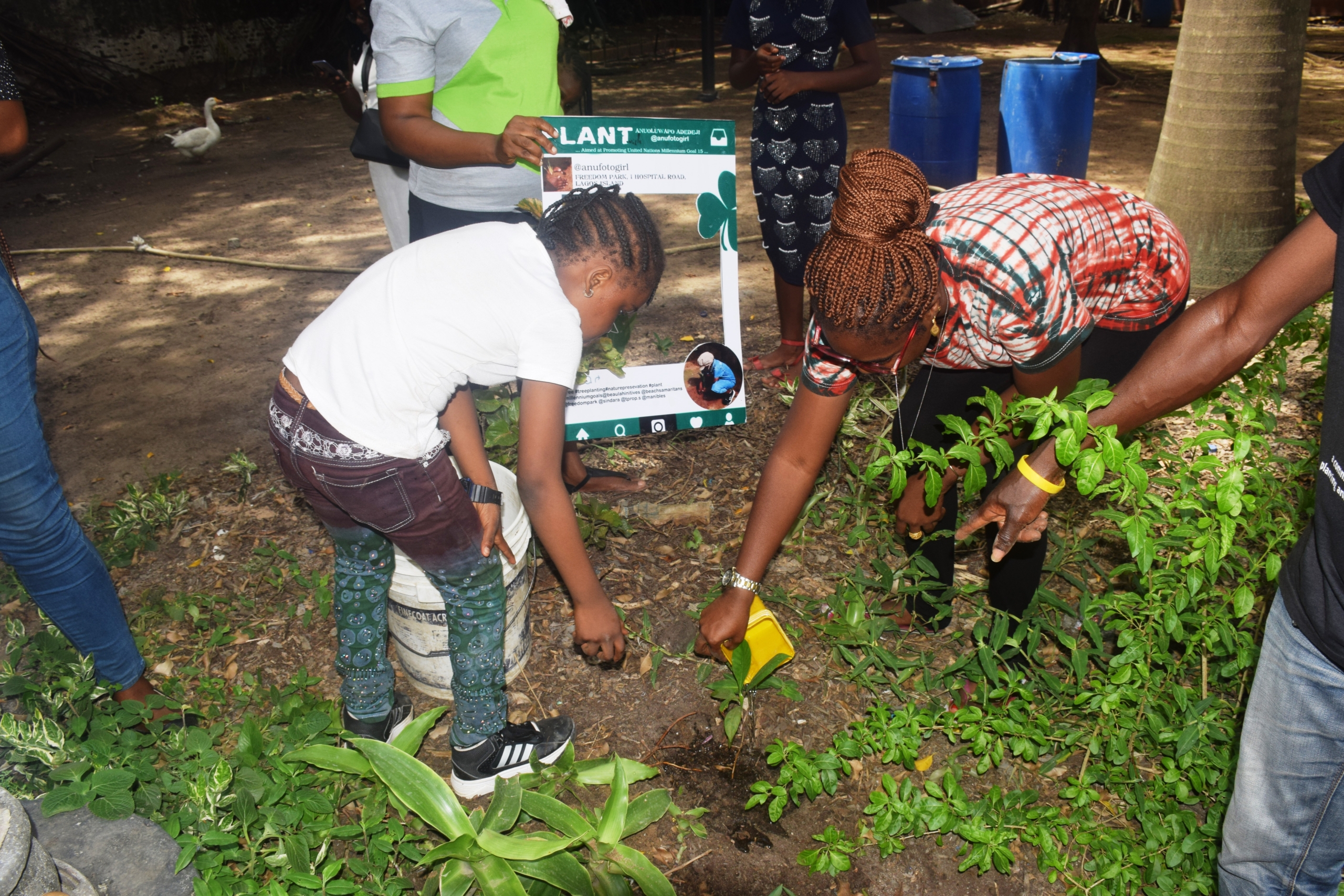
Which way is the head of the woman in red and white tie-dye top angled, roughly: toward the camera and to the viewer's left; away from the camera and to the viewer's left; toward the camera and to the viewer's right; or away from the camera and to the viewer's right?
toward the camera and to the viewer's left

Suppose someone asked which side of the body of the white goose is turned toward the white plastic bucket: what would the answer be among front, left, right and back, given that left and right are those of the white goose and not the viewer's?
right

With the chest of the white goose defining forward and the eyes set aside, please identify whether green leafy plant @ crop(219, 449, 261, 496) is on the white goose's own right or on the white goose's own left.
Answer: on the white goose's own right

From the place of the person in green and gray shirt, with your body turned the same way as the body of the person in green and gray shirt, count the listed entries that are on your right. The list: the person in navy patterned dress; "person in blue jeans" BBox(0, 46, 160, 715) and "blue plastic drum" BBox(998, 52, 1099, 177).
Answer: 1

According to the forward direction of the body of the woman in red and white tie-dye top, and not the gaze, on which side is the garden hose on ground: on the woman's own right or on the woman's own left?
on the woman's own right

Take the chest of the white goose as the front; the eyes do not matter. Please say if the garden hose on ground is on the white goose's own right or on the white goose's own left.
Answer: on the white goose's own right

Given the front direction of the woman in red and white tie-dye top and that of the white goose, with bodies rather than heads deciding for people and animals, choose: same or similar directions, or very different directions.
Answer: very different directions

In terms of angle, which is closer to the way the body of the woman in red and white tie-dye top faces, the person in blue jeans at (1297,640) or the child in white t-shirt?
the child in white t-shirt

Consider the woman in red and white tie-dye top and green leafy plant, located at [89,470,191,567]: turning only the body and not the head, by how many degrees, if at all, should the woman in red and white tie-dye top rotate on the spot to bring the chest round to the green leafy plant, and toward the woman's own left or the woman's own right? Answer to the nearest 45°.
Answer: approximately 45° to the woman's own right

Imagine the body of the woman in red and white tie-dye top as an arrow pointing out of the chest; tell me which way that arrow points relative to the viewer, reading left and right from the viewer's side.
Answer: facing the viewer and to the left of the viewer

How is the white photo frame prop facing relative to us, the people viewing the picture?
facing the viewer

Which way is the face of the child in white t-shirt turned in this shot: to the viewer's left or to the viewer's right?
to the viewer's right

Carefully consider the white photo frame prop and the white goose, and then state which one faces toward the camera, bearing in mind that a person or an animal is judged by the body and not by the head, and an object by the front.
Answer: the white photo frame prop

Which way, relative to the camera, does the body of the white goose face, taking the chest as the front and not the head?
to the viewer's right

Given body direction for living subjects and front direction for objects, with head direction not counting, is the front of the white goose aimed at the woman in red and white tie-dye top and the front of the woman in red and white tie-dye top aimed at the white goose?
no

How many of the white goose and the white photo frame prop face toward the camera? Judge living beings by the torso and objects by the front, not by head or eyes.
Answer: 1

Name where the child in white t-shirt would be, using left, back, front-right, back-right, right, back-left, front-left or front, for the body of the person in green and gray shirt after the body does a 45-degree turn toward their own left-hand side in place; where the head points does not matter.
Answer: right
